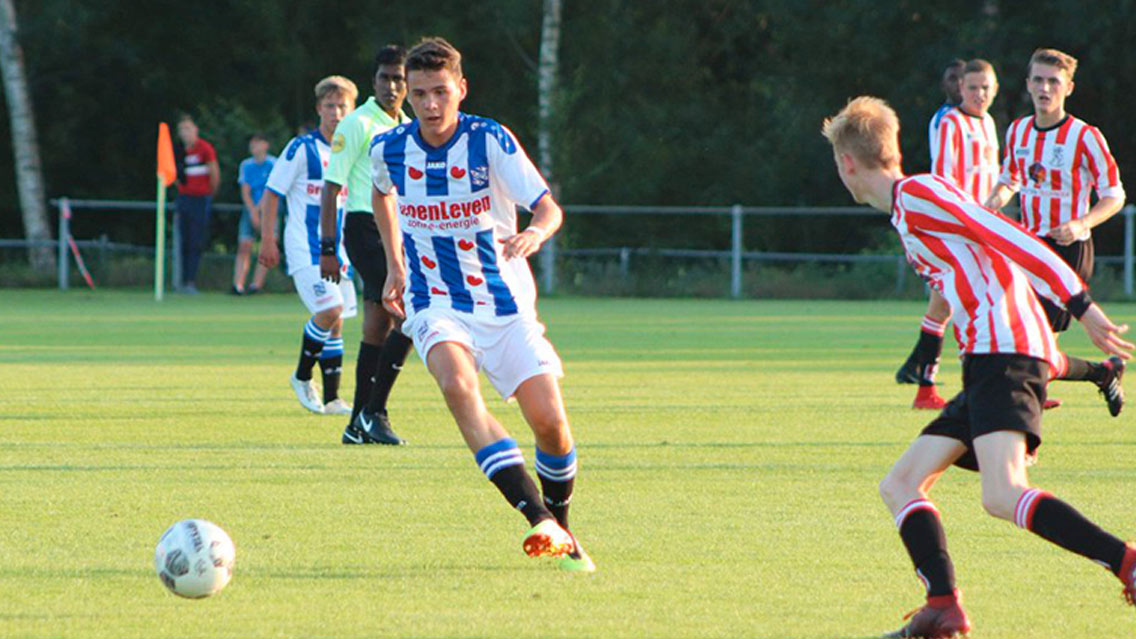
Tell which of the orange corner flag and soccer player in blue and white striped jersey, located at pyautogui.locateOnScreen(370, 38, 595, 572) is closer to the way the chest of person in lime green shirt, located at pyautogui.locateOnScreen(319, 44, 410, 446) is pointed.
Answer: the soccer player in blue and white striped jersey

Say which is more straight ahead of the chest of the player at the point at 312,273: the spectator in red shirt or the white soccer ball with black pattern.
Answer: the white soccer ball with black pattern

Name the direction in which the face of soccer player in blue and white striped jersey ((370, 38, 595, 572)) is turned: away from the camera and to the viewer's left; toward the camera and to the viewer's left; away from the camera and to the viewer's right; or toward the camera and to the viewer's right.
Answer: toward the camera and to the viewer's left

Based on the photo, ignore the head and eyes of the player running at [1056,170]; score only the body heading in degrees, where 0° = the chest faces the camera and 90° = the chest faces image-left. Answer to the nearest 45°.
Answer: approximately 45°

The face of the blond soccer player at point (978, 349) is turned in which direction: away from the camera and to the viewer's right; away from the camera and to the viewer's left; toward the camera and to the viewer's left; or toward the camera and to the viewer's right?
away from the camera and to the viewer's left

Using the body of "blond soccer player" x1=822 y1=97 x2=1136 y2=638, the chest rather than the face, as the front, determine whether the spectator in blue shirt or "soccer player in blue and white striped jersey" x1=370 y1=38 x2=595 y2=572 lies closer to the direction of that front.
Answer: the soccer player in blue and white striped jersey

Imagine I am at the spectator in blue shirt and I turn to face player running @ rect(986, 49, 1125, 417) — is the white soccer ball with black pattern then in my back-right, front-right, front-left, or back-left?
front-right

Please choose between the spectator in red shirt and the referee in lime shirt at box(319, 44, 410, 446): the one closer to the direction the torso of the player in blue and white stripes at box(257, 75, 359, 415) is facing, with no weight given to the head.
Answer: the referee in lime shirt

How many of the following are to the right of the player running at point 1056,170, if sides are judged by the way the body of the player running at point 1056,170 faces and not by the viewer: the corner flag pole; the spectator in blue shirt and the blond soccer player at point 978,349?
2

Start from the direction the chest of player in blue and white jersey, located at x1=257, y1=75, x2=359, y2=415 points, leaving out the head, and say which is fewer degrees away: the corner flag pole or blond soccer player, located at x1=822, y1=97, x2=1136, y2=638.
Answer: the blond soccer player
